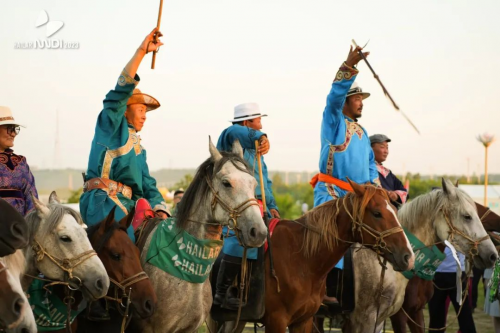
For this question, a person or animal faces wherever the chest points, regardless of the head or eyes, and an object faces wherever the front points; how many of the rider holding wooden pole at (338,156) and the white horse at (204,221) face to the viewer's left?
0

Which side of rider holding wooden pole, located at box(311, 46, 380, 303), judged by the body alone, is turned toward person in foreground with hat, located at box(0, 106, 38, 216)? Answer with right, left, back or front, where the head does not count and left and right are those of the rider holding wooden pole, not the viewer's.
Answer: right

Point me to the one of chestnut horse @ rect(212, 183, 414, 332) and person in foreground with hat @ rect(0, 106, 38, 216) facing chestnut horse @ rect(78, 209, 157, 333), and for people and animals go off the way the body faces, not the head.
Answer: the person in foreground with hat

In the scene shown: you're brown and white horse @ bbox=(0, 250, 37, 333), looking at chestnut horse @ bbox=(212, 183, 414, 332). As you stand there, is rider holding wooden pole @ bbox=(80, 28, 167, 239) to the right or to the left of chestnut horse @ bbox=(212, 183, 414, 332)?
left

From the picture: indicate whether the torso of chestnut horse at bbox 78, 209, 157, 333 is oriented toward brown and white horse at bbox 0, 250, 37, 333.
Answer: no

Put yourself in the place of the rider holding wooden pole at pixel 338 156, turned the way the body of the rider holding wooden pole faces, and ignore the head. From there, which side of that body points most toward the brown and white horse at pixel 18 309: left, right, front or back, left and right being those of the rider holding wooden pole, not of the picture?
right

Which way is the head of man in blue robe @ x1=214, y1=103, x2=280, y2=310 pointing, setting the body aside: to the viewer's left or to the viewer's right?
to the viewer's right

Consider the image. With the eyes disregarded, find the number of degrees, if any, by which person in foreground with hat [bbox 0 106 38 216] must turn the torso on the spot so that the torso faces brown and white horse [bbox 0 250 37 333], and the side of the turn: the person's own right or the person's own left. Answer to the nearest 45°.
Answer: approximately 45° to the person's own right

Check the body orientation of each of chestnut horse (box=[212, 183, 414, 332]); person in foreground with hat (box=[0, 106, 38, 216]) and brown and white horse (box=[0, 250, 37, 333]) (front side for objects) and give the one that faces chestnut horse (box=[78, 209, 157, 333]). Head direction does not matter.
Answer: the person in foreground with hat

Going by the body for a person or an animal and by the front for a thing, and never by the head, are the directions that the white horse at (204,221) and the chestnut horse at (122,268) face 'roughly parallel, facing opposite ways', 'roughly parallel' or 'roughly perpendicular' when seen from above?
roughly parallel

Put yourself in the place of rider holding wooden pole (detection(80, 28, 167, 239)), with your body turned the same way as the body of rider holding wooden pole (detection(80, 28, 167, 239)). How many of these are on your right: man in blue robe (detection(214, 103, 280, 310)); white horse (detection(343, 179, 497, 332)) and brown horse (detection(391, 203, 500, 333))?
0

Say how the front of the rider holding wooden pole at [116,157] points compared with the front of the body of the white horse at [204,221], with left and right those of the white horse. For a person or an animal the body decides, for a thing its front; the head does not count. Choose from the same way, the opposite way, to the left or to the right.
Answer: the same way

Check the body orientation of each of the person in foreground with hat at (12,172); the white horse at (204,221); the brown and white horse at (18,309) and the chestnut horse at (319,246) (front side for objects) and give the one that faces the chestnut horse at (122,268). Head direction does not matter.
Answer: the person in foreground with hat

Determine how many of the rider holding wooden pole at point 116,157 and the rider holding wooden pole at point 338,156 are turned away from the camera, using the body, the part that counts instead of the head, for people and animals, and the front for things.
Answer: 0

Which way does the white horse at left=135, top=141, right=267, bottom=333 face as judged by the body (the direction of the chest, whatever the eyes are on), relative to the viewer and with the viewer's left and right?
facing the viewer and to the right of the viewer

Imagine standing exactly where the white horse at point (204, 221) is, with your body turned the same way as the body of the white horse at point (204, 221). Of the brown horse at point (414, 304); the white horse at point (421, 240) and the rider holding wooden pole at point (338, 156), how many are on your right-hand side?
0

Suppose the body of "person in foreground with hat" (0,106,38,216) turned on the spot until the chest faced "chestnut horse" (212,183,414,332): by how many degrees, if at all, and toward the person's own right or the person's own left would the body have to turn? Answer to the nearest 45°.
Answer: approximately 45° to the person's own left
